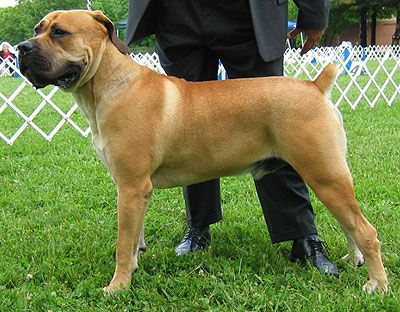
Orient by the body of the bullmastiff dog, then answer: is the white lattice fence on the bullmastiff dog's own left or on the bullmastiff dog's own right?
on the bullmastiff dog's own right

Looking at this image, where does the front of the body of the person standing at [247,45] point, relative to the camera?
toward the camera

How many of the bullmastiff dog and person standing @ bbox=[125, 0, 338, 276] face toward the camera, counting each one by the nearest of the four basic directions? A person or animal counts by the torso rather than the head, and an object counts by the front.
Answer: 1

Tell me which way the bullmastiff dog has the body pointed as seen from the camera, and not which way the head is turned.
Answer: to the viewer's left

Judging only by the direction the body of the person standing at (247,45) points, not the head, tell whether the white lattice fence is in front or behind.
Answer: behind

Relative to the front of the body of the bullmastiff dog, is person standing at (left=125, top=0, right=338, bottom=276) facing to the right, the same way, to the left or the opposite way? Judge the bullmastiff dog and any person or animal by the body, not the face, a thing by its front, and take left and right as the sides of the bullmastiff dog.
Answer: to the left

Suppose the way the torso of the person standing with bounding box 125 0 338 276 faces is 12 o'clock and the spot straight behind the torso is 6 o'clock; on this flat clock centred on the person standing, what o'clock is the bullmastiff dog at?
The bullmastiff dog is roughly at 1 o'clock from the person standing.

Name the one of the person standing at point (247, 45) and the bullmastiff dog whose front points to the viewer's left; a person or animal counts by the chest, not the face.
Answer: the bullmastiff dog
